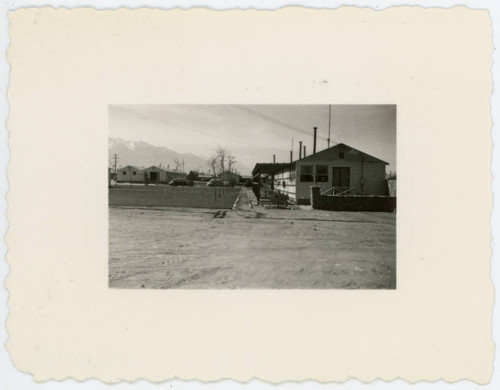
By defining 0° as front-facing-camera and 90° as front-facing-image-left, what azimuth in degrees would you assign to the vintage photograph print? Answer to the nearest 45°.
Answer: approximately 0°
